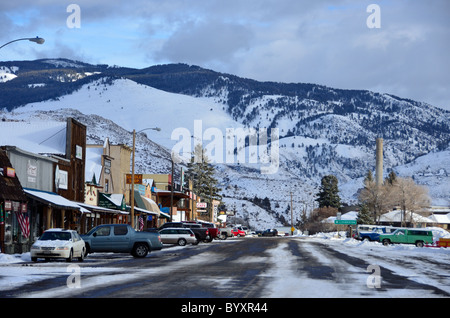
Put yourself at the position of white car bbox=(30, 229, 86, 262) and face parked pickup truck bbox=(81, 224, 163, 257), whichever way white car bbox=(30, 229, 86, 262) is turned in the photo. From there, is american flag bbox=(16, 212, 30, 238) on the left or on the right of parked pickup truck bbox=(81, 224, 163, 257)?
left

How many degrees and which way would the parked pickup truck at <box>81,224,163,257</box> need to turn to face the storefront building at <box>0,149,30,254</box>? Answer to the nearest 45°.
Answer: approximately 45° to its right

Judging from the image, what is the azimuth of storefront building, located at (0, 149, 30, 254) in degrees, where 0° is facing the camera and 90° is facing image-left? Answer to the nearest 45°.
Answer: approximately 315°

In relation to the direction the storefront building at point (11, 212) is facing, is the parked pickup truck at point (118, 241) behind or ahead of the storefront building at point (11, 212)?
ahead

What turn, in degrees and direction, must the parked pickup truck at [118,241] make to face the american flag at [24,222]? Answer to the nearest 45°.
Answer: approximately 45° to its right

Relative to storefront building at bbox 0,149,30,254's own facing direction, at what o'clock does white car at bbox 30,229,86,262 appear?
The white car is roughly at 1 o'clock from the storefront building.

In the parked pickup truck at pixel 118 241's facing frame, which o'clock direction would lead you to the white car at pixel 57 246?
The white car is roughly at 10 o'clock from the parked pickup truck.
